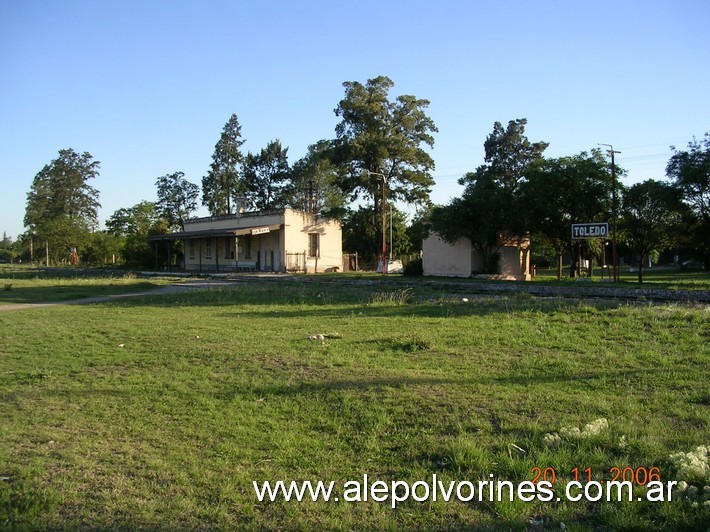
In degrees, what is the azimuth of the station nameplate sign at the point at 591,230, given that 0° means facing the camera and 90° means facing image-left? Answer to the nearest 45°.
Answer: approximately 0°

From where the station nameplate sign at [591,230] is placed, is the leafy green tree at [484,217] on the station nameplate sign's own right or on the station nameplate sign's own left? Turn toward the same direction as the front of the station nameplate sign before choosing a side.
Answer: on the station nameplate sign's own right

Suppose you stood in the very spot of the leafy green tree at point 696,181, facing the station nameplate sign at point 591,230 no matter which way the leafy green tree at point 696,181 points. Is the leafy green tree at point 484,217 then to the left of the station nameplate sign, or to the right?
right

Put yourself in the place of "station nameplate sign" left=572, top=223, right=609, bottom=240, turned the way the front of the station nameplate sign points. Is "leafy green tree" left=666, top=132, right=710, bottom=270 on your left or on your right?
on your left

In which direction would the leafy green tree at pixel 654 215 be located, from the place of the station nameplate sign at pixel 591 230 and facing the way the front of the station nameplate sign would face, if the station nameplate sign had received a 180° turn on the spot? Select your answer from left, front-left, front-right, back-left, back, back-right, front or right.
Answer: front-right

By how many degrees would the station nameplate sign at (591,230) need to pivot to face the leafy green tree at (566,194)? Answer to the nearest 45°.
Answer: approximately 180°

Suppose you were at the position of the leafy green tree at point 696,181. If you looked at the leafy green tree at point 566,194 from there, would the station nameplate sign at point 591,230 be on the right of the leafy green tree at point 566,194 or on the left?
left
